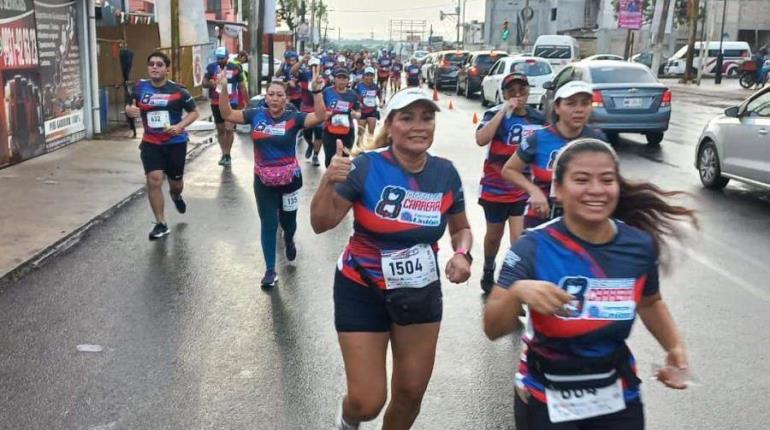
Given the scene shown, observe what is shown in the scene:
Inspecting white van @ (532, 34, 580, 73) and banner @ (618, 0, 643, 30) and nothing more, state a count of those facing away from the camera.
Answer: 1

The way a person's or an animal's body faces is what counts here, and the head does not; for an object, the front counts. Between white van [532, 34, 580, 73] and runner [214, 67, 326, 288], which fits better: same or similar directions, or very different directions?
very different directions

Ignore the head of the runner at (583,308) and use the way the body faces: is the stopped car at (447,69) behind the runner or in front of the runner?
behind

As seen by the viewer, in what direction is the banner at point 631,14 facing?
toward the camera

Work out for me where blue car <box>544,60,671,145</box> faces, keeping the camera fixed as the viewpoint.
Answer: facing away from the viewer and to the left of the viewer

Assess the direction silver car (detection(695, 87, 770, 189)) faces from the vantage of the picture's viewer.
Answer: facing away from the viewer and to the left of the viewer

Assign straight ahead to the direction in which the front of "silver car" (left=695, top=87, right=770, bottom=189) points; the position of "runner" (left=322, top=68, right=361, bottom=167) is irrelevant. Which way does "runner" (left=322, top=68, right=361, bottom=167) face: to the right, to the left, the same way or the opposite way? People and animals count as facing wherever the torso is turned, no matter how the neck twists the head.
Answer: the opposite way

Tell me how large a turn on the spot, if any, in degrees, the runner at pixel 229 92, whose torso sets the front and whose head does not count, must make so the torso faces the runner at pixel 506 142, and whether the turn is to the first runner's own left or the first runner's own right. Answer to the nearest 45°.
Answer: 0° — they already face them

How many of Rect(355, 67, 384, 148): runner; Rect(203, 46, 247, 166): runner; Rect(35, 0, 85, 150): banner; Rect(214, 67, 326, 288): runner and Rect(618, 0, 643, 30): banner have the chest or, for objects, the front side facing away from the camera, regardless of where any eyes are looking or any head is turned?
0

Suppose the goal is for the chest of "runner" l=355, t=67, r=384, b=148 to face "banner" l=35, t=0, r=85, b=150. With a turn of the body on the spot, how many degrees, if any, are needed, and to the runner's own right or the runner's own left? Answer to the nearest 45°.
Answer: approximately 90° to the runner's own right

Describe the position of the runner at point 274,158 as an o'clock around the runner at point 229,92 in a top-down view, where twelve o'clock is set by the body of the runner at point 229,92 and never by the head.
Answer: the runner at point 274,158 is roughly at 12 o'clock from the runner at point 229,92.

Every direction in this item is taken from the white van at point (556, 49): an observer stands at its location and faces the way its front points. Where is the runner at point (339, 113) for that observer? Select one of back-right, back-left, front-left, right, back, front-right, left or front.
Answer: back

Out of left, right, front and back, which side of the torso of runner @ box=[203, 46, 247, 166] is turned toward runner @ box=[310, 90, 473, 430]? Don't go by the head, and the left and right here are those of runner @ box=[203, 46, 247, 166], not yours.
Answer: front

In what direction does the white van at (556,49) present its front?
away from the camera

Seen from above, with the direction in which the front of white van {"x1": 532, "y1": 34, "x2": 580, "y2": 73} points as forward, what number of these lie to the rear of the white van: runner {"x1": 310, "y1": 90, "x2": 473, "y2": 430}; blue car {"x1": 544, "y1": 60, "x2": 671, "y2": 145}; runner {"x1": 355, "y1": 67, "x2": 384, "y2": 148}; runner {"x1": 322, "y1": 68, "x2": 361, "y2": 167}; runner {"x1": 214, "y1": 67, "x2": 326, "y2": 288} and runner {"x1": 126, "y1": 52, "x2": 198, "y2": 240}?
6

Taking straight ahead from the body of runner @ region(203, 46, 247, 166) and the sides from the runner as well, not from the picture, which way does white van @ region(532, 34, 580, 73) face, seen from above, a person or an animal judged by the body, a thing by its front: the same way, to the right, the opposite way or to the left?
the opposite way

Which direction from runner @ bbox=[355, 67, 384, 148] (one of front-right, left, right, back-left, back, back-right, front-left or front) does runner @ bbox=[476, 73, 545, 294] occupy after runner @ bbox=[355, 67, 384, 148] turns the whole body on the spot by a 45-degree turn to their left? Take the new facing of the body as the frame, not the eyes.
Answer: front-right

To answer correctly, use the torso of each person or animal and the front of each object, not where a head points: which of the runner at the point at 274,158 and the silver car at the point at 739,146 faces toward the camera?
the runner

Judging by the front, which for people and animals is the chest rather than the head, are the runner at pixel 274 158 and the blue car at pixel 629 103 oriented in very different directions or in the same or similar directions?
very different directions

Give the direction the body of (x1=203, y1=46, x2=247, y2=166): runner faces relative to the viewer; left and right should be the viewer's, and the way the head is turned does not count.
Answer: facing the viewer

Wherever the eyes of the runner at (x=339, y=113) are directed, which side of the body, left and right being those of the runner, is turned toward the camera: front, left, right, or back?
front
